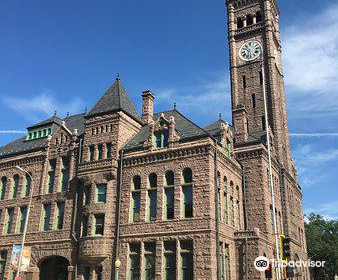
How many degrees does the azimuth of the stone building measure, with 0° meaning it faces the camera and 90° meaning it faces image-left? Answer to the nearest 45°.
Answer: approximately 45°
